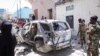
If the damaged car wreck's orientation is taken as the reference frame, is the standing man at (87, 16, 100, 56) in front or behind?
behind
